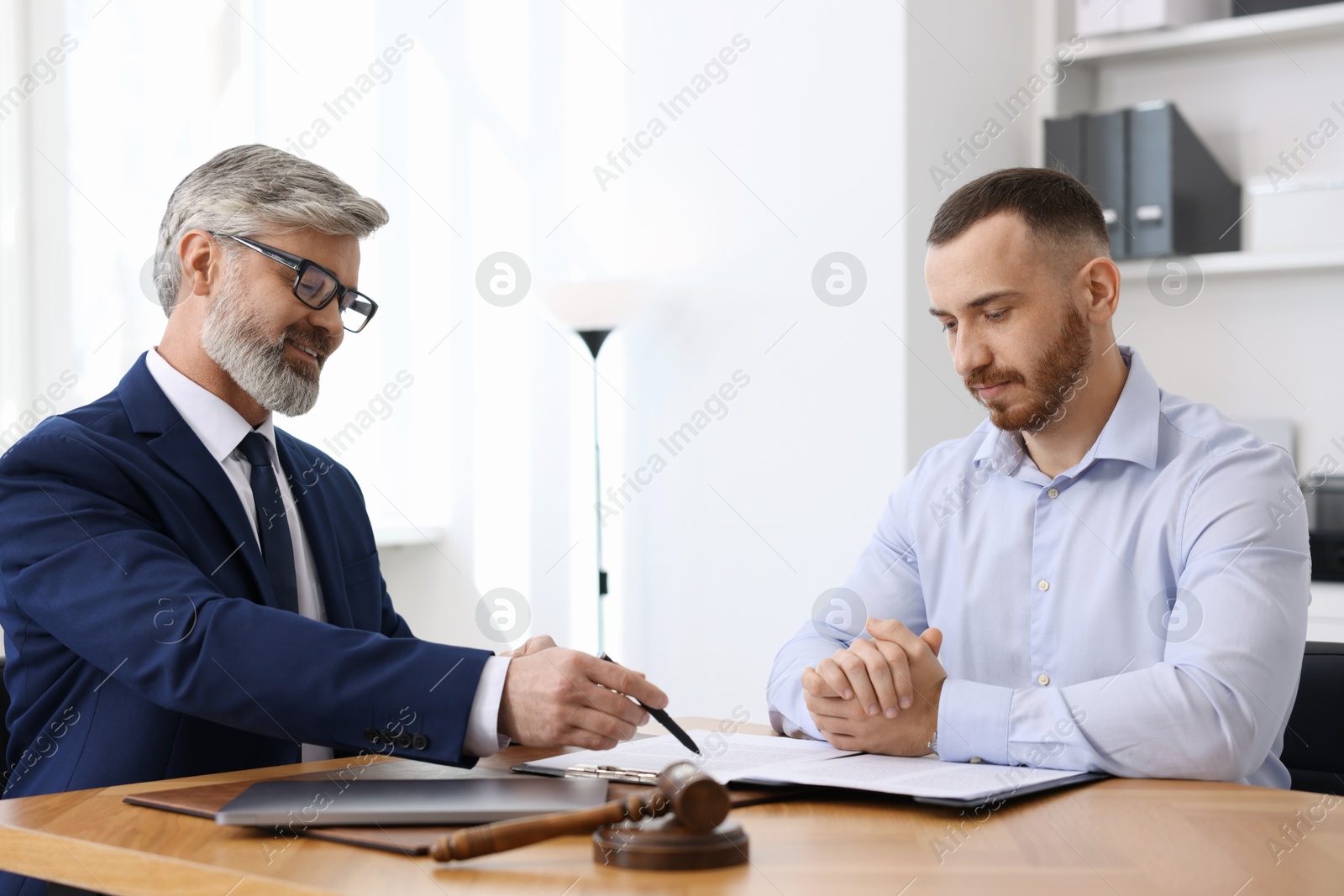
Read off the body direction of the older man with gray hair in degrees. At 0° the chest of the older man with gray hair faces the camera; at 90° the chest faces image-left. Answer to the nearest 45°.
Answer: approximately 315°

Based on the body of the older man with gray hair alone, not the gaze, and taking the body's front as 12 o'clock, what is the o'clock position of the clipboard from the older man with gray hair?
The clipboard is roughly at 12 o'clock from the older man with gray hair.

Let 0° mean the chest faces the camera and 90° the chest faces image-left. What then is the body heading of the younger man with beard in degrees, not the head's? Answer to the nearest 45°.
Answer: approximately 45°

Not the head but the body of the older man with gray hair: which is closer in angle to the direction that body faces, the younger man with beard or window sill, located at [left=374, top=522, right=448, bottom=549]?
the younger man with beard

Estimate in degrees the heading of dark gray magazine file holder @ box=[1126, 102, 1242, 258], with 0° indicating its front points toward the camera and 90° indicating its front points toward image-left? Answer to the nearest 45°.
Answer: approximately 45°

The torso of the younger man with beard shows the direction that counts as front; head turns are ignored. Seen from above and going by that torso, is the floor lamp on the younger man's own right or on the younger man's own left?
on the younger man's own right

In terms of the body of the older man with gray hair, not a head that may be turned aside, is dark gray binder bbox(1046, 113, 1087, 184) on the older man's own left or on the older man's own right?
on the older man's own left

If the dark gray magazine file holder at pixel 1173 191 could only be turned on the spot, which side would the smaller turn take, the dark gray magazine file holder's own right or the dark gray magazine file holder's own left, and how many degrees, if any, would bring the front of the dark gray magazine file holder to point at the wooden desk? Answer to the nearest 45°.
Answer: approximately 45° to the dark gray magazine file holder's own left

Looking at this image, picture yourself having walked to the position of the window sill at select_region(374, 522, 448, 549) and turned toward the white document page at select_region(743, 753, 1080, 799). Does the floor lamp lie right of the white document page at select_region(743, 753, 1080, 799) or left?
left

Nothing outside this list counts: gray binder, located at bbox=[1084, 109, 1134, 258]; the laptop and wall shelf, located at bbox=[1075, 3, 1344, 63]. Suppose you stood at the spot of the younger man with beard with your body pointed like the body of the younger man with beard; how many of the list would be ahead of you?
1
